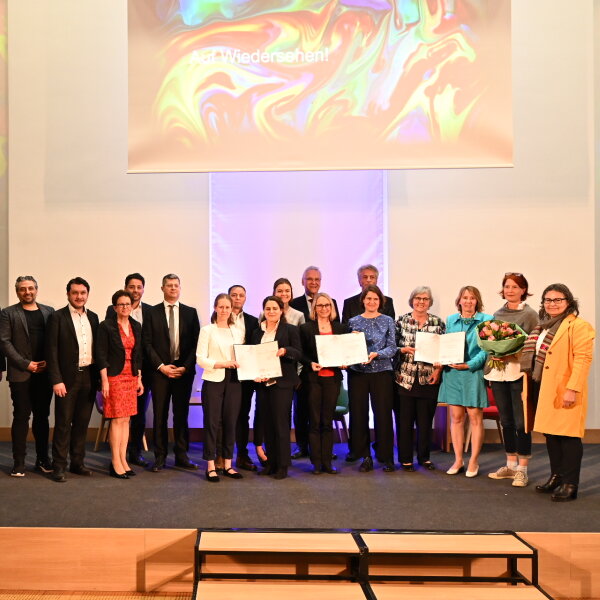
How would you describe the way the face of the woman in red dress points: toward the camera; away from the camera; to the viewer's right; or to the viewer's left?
toward the camera

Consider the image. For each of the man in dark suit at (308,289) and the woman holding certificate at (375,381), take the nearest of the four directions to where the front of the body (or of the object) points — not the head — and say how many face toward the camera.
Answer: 2

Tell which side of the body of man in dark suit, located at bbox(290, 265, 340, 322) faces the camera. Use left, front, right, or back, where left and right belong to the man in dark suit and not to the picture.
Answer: front

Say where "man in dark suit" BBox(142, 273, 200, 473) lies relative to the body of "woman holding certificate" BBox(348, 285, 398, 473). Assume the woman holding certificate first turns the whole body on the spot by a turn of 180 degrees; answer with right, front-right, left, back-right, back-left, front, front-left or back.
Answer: left

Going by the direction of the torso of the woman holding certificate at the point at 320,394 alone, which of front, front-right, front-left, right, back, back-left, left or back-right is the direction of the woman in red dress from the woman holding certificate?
right

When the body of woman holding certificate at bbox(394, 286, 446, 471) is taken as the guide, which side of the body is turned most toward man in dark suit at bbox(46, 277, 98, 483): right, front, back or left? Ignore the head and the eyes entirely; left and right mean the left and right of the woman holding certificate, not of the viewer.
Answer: right

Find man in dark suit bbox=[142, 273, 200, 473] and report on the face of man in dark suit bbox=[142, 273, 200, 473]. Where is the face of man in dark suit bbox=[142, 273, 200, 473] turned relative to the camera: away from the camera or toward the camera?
toward the camera

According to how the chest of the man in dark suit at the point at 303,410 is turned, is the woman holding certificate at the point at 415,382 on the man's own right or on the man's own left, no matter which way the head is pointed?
on the man's own left

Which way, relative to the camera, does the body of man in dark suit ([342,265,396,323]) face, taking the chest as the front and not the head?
toward the camera

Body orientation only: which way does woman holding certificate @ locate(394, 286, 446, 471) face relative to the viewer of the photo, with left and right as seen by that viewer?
facing the viewer

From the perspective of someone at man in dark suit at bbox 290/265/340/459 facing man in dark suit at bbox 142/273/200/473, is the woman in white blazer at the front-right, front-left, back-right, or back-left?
front-left

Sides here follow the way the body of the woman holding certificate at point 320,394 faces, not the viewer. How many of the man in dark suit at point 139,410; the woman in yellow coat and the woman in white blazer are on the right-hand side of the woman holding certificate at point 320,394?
2

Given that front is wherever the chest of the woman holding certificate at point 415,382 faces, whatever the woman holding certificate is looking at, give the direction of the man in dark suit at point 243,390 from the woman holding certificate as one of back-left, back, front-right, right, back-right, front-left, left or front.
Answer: right

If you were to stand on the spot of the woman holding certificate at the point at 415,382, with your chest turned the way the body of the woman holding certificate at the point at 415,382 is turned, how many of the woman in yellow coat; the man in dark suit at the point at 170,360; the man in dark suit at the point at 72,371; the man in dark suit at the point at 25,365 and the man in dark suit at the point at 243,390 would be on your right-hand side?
4

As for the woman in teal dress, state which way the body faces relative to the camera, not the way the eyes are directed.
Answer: toward the camera

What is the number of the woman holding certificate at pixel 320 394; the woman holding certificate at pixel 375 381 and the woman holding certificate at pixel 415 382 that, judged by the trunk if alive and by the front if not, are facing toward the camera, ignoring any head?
3

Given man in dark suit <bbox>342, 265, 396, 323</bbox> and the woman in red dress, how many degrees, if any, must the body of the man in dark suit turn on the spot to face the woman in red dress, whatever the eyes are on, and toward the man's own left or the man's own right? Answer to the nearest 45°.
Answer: approximately 45° to the man's own right

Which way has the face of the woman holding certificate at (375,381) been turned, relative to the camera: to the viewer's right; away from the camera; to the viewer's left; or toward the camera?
toward the camera
